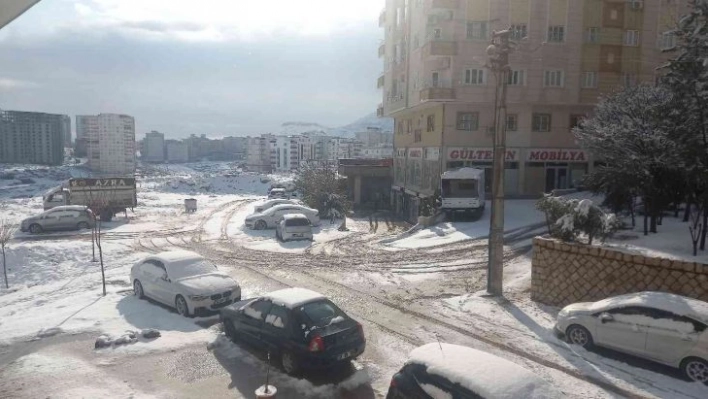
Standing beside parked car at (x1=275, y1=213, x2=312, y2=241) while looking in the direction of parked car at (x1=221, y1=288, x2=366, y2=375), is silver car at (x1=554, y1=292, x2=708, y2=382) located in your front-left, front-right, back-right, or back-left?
front-left

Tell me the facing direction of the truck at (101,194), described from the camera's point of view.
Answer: facing to the left of the viewer

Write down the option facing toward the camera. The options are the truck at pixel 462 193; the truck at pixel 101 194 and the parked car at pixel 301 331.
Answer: the truck at pixel 462 193

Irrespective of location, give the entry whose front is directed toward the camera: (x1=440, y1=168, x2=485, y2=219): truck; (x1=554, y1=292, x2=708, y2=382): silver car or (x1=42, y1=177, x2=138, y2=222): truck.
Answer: (x1=440, y1=168, x2=485, y2=219): truck

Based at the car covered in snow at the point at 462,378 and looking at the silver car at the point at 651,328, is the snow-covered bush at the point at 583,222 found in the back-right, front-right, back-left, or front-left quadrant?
front-left

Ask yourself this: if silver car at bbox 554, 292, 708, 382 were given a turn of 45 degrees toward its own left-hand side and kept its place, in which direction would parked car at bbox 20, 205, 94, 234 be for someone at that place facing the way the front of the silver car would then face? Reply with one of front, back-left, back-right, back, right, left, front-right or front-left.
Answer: front

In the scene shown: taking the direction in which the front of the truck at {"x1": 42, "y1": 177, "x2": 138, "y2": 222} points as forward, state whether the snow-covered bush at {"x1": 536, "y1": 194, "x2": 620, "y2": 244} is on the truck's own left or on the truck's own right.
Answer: on the truck's own left

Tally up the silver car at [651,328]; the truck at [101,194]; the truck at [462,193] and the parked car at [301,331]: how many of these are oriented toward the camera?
1

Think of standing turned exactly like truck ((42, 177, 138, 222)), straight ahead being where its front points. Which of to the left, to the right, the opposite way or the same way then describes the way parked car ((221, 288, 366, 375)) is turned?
to the right

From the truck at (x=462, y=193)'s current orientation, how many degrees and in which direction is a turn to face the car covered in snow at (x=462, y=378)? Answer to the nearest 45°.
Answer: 0° — it already faces it

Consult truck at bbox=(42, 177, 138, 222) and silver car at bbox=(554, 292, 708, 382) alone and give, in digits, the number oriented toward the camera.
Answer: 0

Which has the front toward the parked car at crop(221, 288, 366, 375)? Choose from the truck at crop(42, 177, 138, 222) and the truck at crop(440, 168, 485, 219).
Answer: the truck at crop(440, 168, 485, 219)

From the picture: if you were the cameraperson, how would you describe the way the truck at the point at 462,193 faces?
facing the viewer

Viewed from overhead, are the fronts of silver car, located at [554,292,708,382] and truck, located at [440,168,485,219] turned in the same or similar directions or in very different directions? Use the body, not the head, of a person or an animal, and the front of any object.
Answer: very different directions
